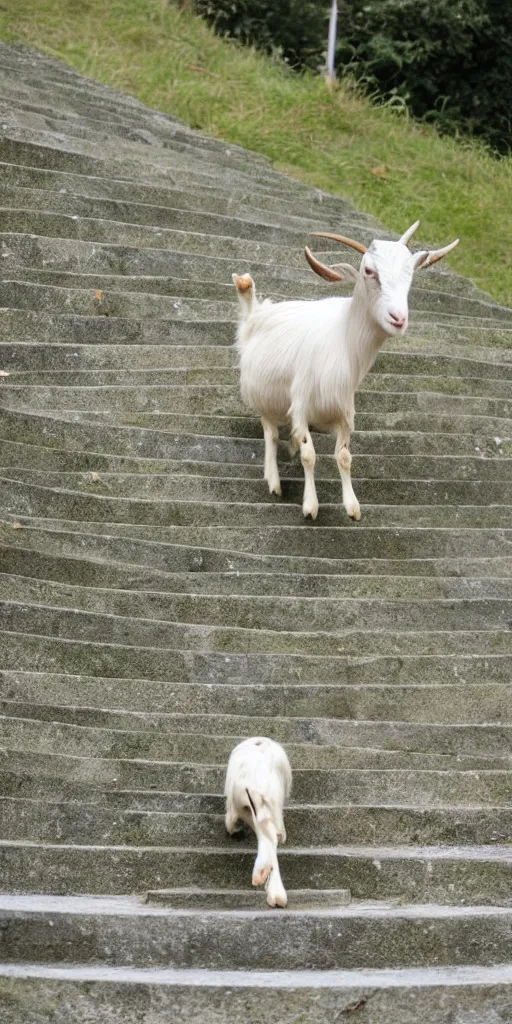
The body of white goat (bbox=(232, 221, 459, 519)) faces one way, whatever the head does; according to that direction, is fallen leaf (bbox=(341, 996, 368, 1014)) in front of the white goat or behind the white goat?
in front

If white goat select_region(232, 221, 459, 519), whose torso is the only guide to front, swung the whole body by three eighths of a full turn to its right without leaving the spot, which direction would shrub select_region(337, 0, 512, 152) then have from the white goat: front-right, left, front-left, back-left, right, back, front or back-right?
right

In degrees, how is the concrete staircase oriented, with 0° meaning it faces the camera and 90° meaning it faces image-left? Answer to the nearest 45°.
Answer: approximately 0°

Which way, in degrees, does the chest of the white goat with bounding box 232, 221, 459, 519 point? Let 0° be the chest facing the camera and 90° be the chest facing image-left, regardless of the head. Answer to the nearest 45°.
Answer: approximately 315°

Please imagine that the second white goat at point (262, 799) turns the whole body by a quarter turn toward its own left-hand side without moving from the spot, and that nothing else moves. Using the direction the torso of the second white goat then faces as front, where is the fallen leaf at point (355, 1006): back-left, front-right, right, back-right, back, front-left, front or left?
back-left

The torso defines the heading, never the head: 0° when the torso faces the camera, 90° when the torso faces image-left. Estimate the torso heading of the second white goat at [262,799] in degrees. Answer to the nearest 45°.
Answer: approximately 180°

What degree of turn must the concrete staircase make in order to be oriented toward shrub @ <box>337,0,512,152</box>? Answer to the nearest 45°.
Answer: approximately 180°

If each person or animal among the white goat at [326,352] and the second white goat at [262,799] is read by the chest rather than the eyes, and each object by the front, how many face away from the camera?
1

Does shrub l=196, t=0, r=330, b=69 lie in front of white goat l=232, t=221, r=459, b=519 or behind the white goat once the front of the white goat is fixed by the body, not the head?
behind
